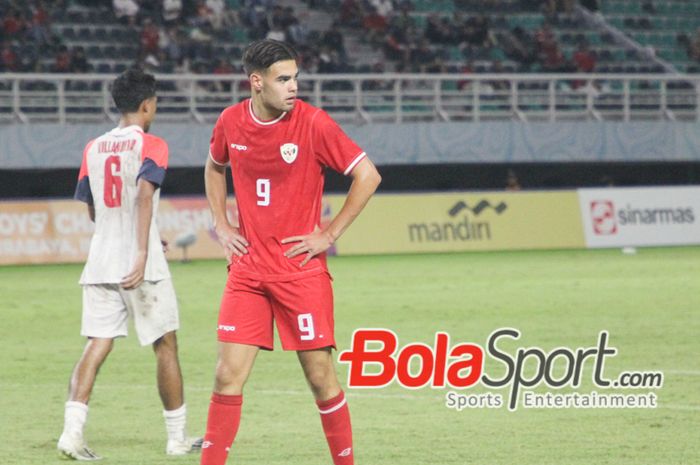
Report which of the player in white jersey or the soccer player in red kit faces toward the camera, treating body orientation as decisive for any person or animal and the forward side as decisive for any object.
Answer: the soccer player in red kit

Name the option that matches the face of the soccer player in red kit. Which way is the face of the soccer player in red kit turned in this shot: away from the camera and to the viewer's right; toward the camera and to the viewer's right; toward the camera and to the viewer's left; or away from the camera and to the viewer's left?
toward the camera and to the viewer's right

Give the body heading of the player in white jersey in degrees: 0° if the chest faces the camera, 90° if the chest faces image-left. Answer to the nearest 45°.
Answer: approximately 225°

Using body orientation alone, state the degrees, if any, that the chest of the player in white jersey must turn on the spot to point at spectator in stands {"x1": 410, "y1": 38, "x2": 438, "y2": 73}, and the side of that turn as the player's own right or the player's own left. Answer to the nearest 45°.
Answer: approximately 45° to the player's own left

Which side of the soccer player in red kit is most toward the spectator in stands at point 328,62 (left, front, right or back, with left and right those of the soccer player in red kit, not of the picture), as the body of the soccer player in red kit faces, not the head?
back

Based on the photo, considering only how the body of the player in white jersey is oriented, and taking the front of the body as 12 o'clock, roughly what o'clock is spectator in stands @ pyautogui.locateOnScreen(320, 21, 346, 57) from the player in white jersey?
The spectator in stands is roughly at 11 o'clock from the player in white jersey.

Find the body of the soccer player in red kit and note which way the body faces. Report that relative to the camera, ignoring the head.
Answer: toward the camera

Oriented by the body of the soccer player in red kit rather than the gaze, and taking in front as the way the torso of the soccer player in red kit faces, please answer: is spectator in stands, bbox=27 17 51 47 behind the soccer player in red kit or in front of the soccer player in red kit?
behind

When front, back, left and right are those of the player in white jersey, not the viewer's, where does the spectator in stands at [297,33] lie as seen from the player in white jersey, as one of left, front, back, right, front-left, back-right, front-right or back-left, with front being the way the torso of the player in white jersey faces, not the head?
front-left

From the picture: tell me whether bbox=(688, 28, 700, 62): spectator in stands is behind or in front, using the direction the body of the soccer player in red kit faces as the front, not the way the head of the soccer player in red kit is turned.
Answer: behind

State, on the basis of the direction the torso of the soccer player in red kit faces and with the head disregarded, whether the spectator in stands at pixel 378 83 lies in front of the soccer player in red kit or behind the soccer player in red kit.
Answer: behind

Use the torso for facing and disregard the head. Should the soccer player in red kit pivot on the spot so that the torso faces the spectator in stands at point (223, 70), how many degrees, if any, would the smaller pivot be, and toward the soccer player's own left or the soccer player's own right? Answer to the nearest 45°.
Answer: approximately 180°

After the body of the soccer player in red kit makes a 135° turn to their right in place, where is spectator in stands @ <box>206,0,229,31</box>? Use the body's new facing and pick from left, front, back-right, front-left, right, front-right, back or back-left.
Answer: front-right

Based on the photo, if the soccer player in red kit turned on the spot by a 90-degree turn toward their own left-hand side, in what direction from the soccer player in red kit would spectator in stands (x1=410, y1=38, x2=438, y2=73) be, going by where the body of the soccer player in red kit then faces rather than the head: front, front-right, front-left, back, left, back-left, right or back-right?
left

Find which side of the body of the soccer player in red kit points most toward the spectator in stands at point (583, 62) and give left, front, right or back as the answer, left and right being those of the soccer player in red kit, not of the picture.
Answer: back

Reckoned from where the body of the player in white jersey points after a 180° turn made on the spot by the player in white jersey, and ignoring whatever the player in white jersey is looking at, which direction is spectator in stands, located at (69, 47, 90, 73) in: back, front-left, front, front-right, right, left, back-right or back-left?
back-right

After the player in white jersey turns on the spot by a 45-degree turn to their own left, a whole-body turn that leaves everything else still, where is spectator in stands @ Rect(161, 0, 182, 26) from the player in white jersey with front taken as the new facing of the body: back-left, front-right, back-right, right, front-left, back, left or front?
front

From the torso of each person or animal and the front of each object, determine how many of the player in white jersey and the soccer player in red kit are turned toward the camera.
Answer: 1

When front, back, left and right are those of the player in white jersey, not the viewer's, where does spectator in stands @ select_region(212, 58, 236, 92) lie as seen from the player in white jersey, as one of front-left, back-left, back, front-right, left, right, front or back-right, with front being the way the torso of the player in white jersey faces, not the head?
front-left
